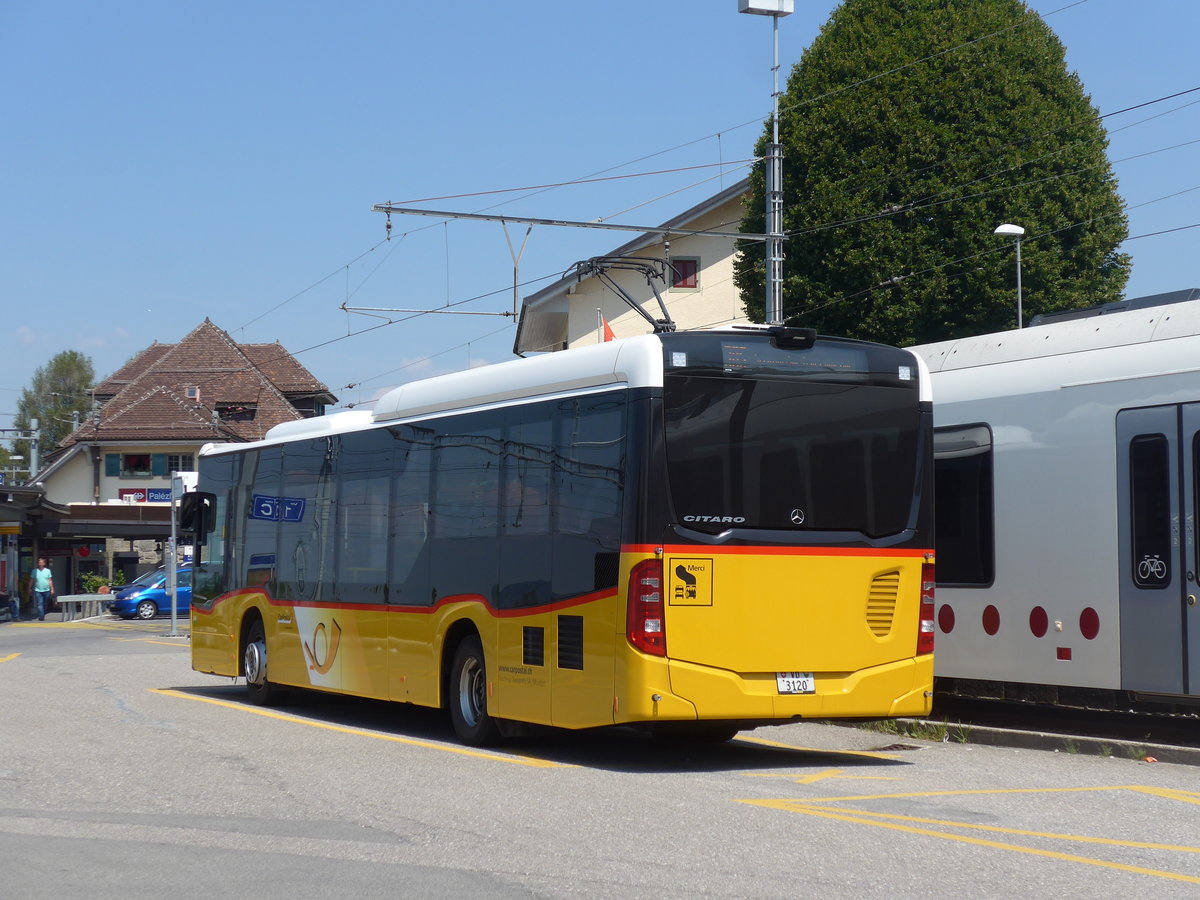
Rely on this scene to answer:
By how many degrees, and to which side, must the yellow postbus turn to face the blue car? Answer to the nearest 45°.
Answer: approximately 45° to its right

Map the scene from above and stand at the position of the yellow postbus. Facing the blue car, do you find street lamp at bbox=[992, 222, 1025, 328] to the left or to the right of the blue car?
right

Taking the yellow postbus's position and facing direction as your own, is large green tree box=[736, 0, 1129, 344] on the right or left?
on its right

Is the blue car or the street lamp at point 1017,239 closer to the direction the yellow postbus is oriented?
the blue car

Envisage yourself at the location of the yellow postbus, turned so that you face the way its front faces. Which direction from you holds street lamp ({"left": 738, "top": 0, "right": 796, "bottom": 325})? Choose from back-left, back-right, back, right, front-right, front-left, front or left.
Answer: front-right

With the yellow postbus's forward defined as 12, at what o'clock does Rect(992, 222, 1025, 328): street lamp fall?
The street lamp is roughly at 2 o'clock from the yellow postbus.

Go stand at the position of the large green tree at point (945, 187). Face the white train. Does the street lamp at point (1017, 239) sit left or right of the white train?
left

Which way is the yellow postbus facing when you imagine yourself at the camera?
facing away from the viewer and to the left of the viewer
